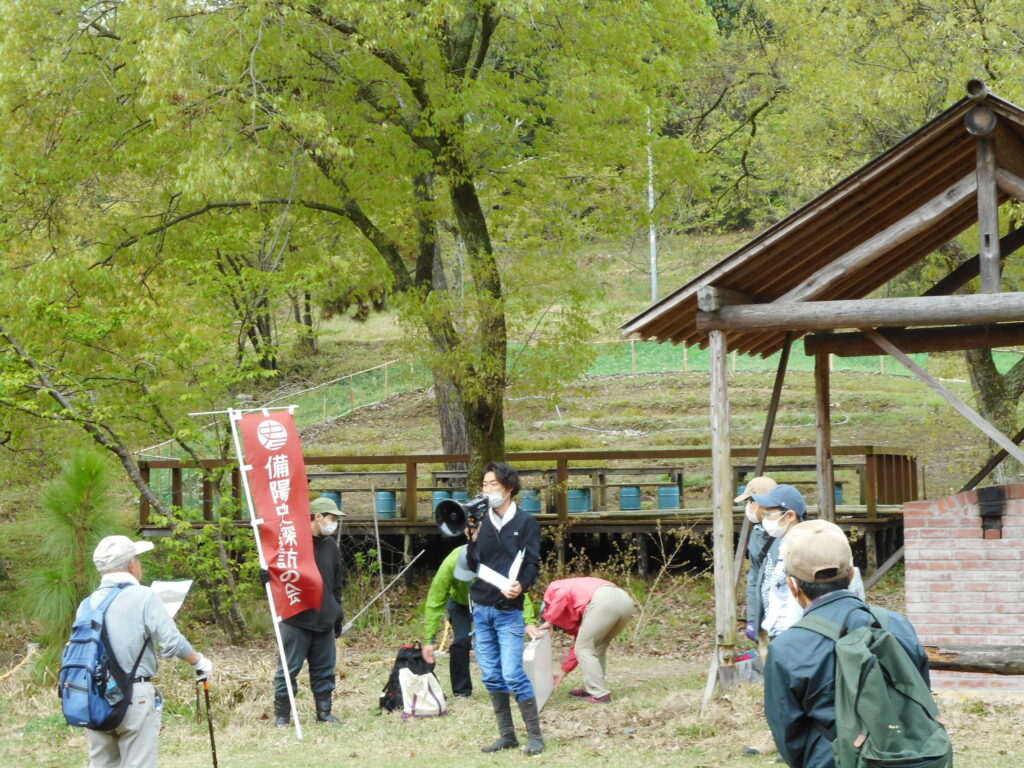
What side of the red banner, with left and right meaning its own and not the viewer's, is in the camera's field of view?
front

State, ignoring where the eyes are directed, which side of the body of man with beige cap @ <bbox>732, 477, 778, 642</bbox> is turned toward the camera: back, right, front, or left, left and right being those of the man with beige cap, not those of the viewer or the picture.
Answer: left

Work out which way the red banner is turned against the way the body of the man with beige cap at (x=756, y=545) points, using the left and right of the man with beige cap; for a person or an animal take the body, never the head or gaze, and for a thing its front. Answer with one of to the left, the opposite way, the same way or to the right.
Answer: to the left

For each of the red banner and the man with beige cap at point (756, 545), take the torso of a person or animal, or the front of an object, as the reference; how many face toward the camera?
1

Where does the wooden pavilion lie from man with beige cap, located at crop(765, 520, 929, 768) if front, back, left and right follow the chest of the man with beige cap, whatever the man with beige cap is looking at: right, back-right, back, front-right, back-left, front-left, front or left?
front-right

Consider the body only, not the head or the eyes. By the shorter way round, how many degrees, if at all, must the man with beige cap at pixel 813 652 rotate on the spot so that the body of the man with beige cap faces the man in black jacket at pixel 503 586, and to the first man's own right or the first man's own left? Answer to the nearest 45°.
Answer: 0° — they already face them

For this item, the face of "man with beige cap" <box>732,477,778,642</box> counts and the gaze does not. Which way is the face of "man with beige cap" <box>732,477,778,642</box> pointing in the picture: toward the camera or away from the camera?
toward the camera

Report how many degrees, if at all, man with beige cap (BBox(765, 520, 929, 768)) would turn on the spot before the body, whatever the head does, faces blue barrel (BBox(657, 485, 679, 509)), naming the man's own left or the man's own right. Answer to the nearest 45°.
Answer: approximately 45° to the man's own right

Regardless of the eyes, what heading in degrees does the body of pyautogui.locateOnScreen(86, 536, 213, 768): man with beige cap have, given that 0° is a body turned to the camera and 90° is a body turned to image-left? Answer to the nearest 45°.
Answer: approximately 225°

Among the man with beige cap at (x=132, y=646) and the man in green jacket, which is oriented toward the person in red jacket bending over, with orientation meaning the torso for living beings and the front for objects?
the man with beige cap

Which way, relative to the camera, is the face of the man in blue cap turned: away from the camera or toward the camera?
toward the camera

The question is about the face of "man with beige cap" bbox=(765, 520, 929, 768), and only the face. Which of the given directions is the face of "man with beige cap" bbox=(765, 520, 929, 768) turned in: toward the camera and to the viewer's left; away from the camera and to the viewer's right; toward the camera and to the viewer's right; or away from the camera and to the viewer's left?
away from the camera and to the viewer's left

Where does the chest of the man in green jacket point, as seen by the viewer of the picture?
toward the camera

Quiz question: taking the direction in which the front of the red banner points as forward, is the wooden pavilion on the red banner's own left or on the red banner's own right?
on the red banner's own left

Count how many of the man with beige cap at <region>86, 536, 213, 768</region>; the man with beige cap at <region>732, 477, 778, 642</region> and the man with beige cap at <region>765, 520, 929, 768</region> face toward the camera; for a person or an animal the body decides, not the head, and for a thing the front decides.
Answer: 0

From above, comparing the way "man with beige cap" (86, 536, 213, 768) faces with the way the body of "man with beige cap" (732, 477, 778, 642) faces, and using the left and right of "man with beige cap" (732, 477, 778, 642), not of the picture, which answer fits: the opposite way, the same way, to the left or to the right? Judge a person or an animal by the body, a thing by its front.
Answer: to the right
